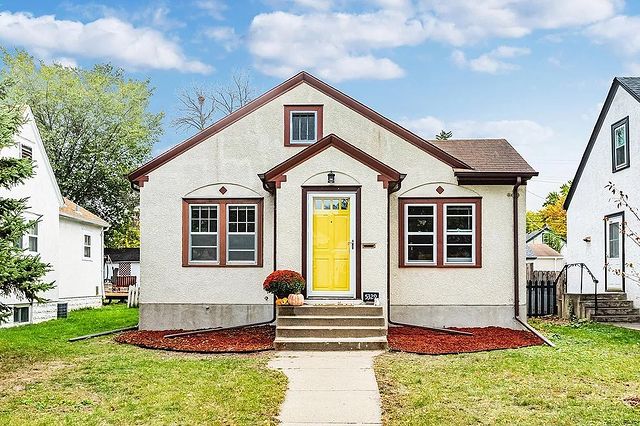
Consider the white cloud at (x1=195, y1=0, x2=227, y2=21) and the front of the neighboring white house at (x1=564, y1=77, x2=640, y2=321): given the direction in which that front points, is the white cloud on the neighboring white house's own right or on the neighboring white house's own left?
on the neighboring white house's own right

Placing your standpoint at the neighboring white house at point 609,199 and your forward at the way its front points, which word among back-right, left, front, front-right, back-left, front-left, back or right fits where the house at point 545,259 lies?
back

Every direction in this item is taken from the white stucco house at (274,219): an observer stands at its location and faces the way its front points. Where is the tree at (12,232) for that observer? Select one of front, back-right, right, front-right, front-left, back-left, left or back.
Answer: front-right

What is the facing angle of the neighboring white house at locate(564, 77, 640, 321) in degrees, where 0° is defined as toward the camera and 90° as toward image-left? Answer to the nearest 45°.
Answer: approximately 0°

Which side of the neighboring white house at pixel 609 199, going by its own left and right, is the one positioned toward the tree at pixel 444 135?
back

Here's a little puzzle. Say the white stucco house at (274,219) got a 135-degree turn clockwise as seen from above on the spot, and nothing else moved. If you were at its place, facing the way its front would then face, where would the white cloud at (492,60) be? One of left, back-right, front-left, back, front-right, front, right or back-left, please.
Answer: right

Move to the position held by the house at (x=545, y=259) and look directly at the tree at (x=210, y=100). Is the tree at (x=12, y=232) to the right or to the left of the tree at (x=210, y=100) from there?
left

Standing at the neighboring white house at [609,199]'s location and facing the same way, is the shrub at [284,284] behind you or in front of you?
in front
